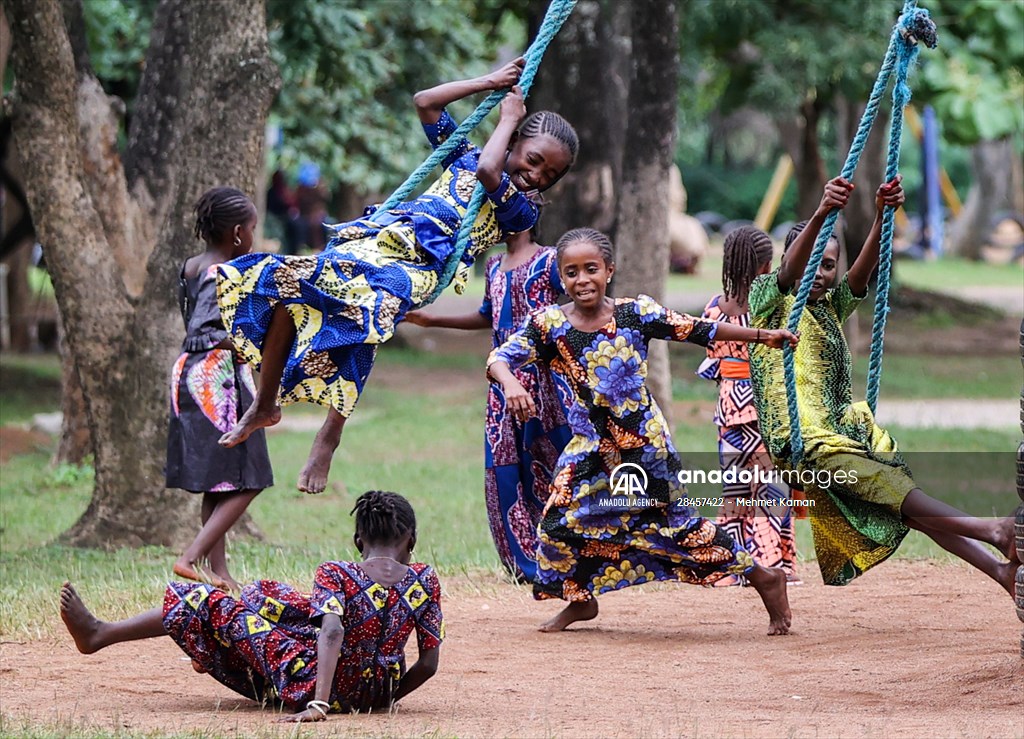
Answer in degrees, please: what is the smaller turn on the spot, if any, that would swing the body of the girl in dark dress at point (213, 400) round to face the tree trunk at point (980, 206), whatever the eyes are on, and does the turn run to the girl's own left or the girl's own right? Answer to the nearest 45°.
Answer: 0° — they already face it

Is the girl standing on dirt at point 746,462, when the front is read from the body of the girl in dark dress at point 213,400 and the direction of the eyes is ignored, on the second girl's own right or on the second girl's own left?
on the second girl's own right

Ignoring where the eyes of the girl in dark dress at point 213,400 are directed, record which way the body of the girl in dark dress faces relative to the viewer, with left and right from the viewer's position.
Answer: facing away from the viewer and to the right of the viewer

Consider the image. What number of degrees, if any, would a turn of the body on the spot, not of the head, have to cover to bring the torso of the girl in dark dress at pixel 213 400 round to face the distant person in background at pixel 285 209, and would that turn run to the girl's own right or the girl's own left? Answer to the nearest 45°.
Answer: approximately 45° to the girl's own left

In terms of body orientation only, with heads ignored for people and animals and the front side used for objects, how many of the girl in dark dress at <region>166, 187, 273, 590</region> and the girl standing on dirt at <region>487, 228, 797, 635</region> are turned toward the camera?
1

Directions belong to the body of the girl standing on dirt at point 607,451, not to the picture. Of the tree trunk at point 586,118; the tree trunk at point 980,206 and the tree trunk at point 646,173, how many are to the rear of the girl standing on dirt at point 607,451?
3

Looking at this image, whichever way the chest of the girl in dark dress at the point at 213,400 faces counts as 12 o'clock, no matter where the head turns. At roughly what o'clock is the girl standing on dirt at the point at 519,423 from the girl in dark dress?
The girl standing on dirt is roughly at 2 o'clock from the girl in dark dress.

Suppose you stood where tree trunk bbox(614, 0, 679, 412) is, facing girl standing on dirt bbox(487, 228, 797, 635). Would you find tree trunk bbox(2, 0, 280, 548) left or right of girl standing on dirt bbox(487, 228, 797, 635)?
right

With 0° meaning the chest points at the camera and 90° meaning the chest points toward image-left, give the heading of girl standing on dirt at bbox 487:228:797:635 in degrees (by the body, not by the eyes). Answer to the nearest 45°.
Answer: approximately 0°

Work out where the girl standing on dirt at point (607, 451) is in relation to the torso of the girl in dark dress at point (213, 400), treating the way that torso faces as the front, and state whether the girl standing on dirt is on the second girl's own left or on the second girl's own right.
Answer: on the second girl's own right

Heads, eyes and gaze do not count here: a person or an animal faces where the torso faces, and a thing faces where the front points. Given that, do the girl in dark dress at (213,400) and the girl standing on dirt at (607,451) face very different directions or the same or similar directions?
very different directions

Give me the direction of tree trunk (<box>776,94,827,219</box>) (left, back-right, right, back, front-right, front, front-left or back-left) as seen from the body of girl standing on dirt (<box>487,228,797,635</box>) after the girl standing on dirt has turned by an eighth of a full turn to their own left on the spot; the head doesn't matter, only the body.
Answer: back-left
